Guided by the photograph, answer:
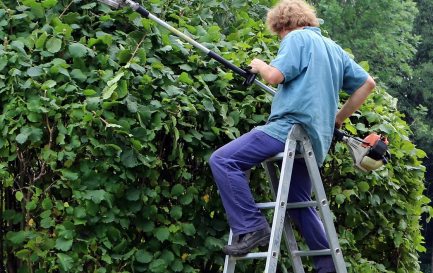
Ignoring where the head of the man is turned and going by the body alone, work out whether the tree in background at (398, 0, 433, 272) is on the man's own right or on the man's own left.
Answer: on the man's own right

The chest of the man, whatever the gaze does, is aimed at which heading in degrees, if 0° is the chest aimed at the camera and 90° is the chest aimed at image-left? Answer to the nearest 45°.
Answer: approximately 135°

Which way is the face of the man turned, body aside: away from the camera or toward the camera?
away from the camera

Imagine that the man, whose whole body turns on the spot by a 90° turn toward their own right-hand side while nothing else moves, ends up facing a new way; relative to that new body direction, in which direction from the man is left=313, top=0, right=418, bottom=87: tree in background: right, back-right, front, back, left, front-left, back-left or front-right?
front-left
